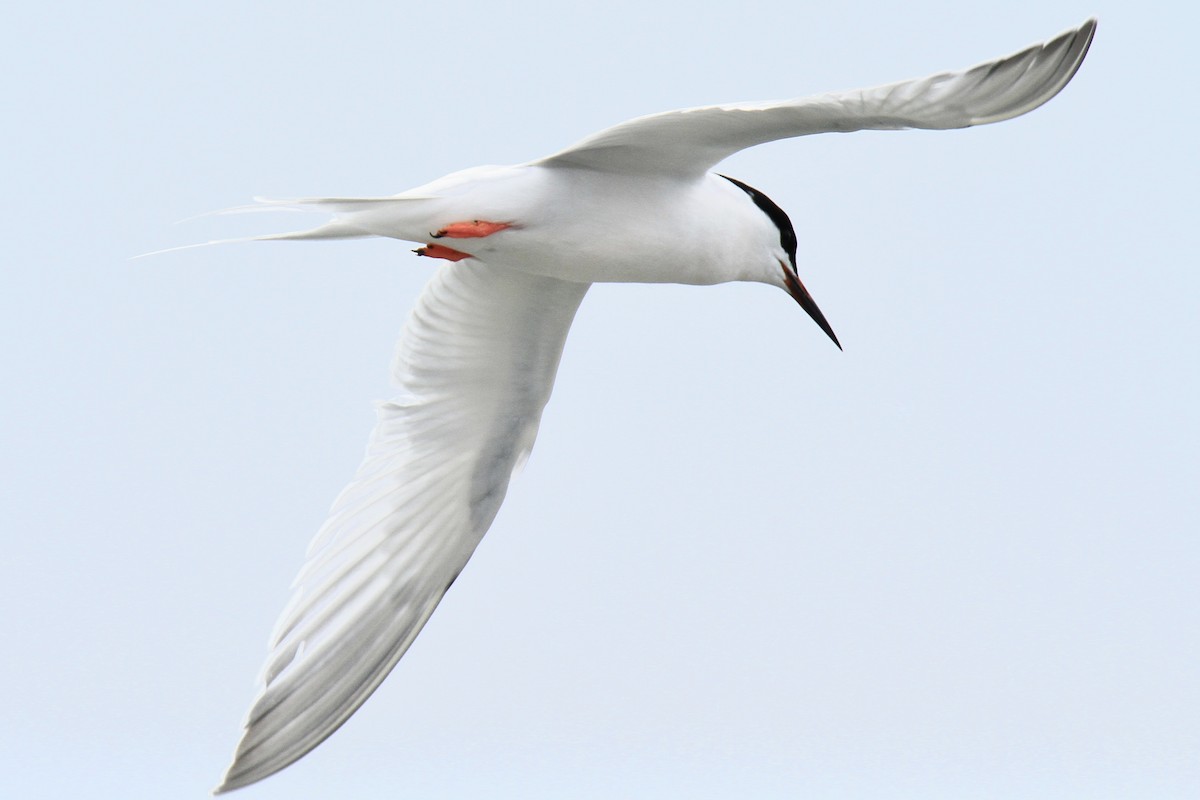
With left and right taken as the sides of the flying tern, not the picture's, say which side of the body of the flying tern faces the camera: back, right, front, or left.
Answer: right
